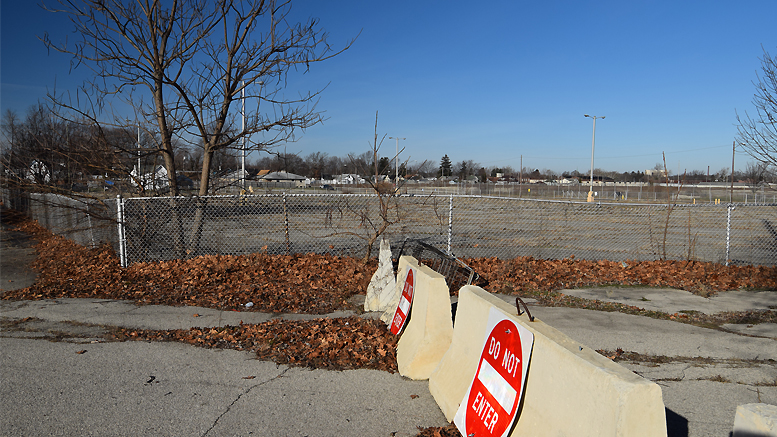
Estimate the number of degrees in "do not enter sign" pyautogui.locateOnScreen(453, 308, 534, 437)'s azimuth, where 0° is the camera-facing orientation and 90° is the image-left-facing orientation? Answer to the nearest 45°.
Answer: approximately 45°

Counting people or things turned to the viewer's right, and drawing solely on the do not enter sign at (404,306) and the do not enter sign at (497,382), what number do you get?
0

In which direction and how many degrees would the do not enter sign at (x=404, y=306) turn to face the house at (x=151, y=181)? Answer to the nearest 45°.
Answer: approximately 45° to its right

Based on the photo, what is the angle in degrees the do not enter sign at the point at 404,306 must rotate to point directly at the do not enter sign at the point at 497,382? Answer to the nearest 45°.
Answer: approximately 90° to its left

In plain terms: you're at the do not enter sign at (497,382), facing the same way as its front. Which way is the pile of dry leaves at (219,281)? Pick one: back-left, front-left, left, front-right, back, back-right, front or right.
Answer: right

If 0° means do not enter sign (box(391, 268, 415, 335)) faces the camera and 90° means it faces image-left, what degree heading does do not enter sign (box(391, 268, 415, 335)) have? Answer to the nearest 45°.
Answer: approximately 90°

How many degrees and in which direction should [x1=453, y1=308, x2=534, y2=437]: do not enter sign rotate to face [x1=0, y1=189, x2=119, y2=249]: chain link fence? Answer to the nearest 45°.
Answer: approximately 90° to its right

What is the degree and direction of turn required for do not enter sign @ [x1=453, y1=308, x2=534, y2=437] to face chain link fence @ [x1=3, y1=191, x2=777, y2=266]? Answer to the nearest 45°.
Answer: approximately 90° to its right

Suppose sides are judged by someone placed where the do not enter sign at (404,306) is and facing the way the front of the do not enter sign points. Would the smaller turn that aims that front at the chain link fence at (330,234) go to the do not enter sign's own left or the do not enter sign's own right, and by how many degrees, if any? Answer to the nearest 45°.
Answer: approximately 90° to the do not enter sign's own right

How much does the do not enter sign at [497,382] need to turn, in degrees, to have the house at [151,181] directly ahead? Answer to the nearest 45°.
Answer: approximately 90° to its right

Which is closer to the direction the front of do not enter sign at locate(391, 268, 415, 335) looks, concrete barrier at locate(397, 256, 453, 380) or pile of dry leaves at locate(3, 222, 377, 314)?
the pile of dry leaves
